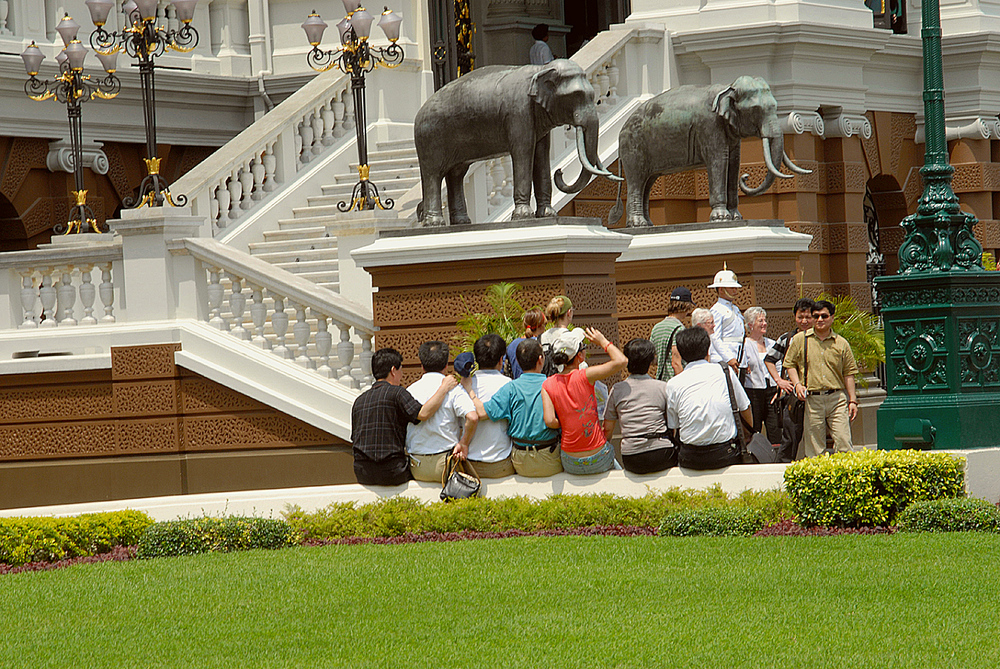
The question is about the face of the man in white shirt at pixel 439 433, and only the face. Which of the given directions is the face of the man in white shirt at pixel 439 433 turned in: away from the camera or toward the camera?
away from the camera

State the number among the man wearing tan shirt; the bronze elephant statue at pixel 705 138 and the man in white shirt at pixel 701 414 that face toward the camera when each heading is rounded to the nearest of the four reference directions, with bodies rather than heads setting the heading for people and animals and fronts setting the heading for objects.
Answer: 1

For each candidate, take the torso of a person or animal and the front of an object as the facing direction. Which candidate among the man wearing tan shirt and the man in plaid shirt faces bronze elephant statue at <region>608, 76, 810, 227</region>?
the man in plaid shirt

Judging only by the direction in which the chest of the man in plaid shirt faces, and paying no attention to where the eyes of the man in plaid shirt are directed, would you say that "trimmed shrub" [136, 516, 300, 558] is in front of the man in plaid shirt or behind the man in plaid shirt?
behind

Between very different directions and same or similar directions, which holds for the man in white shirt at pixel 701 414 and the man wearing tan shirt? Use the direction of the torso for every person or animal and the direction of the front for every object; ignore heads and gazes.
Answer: very different directions

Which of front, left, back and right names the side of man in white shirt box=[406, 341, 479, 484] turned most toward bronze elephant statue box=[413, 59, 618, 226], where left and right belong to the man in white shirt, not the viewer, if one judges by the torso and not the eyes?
front

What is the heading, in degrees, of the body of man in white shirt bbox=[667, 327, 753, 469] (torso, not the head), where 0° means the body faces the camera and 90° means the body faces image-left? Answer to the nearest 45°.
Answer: approximately 180°

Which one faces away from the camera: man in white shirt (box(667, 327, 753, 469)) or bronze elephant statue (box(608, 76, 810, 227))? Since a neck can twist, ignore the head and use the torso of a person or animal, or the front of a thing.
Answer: the man in white shirt

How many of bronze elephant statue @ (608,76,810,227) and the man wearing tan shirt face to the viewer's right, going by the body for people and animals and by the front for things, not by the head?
1

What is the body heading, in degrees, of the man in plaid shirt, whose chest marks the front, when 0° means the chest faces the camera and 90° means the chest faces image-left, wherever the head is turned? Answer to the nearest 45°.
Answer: approximately 225°

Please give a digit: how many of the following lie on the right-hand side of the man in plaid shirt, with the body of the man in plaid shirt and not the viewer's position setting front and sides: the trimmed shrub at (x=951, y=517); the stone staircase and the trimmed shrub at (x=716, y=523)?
2

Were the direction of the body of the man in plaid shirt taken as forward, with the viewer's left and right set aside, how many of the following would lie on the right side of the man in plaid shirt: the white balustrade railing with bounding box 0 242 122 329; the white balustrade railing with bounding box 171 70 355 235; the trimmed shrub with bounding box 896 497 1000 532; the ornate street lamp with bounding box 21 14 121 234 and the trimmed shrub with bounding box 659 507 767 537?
2

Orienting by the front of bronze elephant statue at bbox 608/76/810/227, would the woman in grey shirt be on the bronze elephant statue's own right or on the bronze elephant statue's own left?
on the bronze elephant statue's own right

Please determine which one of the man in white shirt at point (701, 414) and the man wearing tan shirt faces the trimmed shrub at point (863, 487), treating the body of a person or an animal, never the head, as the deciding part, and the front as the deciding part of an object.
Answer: the man wearing tan shirt

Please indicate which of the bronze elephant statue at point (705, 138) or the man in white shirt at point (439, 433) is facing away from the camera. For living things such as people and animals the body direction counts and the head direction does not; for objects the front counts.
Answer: the man in white shirt

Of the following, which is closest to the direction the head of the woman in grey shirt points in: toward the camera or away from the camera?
away from the camera

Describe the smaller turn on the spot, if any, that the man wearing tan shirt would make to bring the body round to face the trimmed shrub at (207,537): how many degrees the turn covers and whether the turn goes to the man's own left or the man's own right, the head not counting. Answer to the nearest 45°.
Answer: approximately 45° to the man's own right

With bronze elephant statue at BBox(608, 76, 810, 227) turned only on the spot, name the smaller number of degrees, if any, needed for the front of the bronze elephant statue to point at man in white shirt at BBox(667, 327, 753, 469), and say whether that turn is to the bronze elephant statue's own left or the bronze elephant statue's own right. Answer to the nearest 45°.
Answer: approximately 90° to the bronze elephant statue's own right

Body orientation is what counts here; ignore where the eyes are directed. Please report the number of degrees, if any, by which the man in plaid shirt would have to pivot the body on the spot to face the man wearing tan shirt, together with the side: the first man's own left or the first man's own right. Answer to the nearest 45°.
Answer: approximately 45° to the first man's own right
